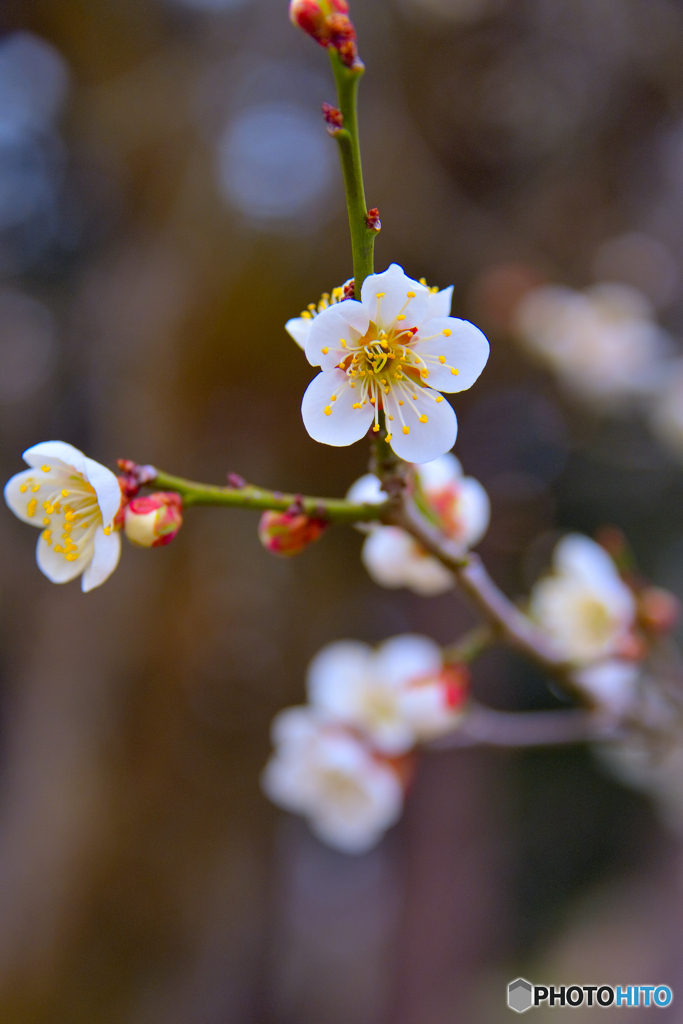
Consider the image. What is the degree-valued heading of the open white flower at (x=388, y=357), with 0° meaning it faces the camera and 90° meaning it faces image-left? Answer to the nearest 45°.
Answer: approximately 0°

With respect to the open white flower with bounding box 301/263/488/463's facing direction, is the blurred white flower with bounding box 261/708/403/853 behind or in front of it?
behind
